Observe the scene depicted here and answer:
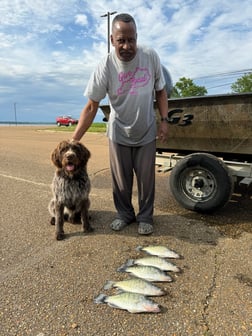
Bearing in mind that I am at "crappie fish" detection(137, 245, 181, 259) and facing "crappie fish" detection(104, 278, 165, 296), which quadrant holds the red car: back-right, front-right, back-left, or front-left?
back-right

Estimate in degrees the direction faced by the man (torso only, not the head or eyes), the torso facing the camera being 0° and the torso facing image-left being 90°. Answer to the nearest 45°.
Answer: approximately 0°

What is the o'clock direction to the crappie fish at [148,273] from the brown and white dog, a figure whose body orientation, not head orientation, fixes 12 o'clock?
The crappie fish is roughly at 11 o'clock from the brown and white dog.

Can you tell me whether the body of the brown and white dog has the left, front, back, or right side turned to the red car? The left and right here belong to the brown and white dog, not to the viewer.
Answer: back

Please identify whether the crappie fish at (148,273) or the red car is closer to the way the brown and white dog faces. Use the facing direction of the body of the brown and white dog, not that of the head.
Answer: the crappie fish

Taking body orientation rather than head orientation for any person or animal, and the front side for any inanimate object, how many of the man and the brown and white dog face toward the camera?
2

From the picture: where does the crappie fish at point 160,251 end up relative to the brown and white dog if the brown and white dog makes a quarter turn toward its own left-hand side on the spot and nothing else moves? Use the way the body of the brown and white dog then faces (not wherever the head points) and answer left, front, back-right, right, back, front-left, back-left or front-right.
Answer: front-right
